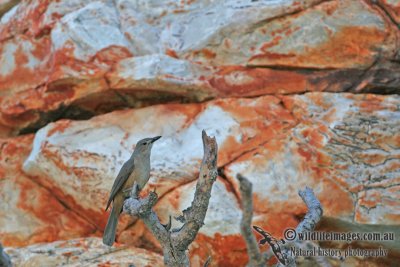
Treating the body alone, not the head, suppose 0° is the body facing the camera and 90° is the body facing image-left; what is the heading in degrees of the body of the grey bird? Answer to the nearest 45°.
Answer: approximately 270°

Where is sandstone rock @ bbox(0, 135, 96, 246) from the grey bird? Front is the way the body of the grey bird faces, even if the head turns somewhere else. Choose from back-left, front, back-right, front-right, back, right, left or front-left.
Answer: back-left

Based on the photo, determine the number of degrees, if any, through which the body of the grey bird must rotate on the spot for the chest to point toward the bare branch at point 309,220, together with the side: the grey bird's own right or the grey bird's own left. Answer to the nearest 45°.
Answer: approximately 45° to the grey bird's own right
